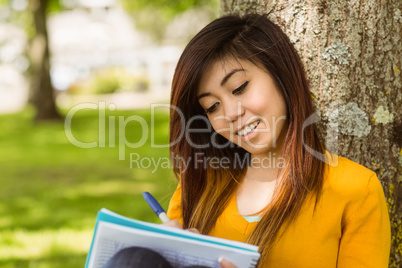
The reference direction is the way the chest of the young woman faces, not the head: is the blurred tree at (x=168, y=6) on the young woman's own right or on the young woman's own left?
on the young woman's own right

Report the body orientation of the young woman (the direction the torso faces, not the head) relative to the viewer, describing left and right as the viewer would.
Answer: facing the viewer and to the left of the viewer

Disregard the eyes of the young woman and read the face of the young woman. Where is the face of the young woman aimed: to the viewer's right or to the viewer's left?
to the viewer's left

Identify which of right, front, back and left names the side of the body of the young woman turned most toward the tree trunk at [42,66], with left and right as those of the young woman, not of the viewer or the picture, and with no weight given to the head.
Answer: right
